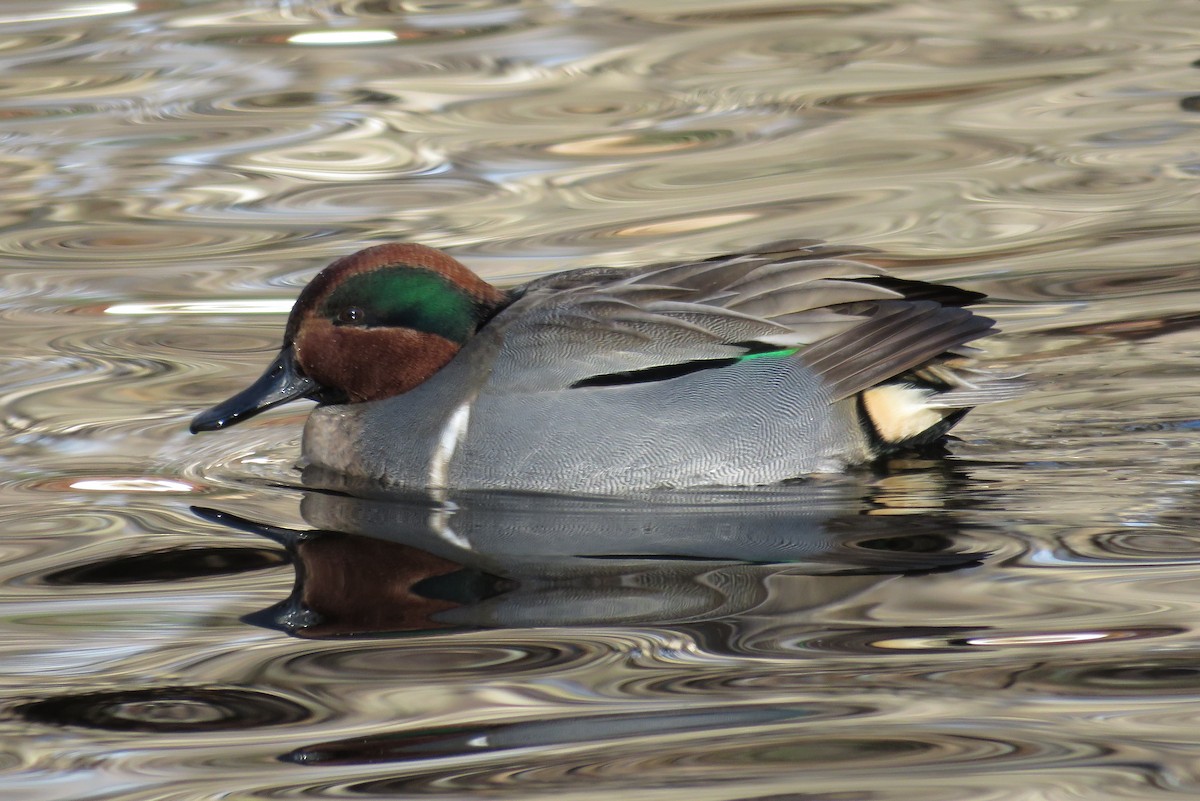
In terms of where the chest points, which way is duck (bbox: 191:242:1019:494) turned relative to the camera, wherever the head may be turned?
to the viewer's left
